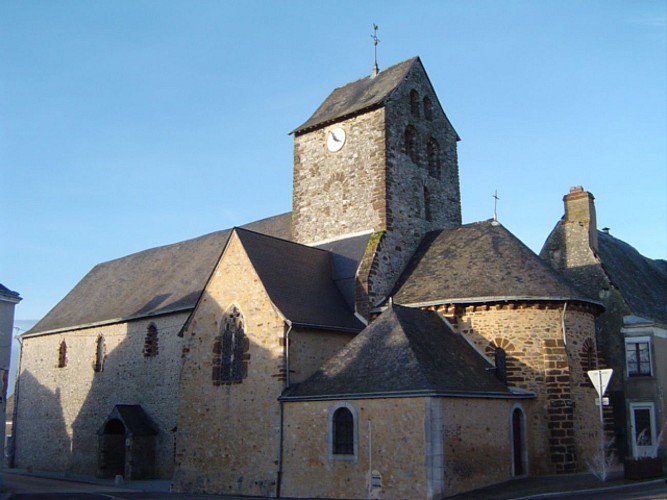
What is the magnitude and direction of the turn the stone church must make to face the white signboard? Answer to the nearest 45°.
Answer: approximately 90° to its left

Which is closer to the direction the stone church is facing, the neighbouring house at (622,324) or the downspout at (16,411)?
the downspout

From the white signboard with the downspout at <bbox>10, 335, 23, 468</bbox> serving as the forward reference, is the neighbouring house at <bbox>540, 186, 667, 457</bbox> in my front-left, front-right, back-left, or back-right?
front-right

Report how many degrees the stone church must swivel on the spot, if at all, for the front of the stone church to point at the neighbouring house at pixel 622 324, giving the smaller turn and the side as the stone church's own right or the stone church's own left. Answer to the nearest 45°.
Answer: approximately 135° to the stone church's own left

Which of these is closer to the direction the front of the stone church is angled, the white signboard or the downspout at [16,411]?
the downspout
